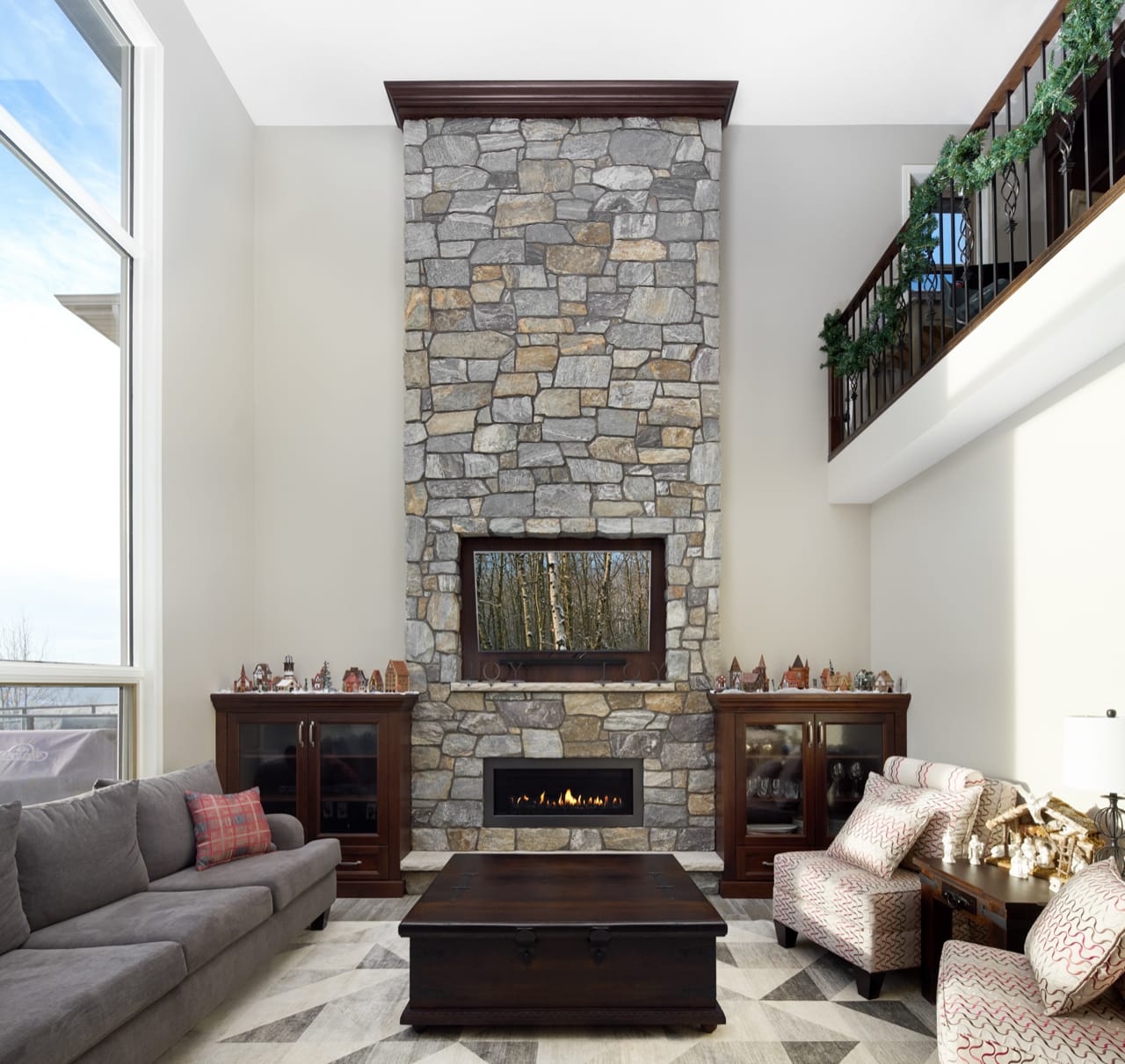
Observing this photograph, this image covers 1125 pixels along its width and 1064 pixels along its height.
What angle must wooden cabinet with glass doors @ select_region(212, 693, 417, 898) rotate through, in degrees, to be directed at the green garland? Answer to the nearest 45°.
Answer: approximately 45° to its left

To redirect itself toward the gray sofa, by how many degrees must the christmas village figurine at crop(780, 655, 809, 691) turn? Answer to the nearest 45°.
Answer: approximately 45° to its right

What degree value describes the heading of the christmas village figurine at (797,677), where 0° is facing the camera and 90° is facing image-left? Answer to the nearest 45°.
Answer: approximately 0°

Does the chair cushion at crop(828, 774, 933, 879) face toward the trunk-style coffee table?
yes

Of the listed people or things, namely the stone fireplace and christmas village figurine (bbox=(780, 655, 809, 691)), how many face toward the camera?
2

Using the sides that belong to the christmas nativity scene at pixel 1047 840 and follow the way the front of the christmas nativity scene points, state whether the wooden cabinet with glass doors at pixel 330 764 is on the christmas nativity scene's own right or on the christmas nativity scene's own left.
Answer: on the christmas nativity scene's own right

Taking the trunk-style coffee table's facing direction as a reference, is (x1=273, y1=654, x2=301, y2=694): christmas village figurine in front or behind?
behind

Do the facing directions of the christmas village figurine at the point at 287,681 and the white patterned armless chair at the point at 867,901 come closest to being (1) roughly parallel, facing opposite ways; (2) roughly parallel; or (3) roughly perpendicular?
roughly perpendicular
